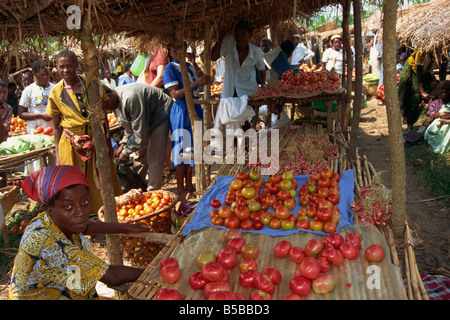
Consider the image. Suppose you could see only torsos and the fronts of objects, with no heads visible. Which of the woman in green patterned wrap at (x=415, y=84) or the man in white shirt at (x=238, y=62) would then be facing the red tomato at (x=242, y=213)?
the man in white shirt

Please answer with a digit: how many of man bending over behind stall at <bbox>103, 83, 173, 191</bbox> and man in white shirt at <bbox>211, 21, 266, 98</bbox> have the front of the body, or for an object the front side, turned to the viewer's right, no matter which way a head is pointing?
0

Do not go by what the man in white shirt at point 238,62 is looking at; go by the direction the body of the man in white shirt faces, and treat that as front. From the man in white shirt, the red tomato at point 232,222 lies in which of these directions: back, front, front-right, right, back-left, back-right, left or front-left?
front

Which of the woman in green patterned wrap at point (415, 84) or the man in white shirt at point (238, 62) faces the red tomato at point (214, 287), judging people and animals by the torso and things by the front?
the man in white shirt

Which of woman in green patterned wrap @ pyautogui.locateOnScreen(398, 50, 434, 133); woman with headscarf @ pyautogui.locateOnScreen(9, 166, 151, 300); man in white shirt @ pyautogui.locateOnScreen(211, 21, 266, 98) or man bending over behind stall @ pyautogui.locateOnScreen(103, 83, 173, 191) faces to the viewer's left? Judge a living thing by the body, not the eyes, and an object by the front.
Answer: the man bending over behind stall

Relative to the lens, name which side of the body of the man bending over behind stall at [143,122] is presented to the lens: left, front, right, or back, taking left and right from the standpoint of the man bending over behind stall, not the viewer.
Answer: left

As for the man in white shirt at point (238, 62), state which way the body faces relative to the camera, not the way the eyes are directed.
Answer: toward the camera

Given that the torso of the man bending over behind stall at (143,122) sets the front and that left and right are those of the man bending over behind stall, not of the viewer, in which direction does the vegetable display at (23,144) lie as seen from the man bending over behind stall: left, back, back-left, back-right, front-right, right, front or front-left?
front

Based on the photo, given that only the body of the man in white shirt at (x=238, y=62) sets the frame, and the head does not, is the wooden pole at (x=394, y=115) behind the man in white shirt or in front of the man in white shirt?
in front

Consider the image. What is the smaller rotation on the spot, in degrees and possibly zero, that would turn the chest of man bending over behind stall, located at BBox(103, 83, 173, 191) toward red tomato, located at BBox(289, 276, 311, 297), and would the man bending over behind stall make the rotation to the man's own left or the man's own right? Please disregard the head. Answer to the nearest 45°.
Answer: approximately 90° to the man's own left

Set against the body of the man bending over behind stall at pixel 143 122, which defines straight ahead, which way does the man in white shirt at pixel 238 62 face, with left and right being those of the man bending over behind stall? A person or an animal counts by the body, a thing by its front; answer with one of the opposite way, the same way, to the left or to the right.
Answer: to the left

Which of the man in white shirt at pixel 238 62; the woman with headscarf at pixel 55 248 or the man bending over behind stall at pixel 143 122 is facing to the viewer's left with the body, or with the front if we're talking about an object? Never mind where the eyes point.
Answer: the man bending over behind stall

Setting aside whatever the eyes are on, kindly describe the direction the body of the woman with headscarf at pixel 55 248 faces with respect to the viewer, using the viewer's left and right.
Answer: facing the viewer and to the right of the viewer

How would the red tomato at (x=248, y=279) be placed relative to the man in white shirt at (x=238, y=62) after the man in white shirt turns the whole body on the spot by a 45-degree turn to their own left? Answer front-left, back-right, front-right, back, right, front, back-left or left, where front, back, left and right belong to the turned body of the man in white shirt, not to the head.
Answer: front-right

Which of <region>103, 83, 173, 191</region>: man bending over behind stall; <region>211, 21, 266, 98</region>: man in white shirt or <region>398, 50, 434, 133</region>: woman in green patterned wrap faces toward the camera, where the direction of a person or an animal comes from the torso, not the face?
the man in white shirt

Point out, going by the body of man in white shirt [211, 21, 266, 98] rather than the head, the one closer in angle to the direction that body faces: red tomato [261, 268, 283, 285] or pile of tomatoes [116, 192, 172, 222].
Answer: the red tomato

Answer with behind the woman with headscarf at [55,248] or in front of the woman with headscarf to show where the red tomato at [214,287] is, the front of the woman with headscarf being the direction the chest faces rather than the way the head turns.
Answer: in front
